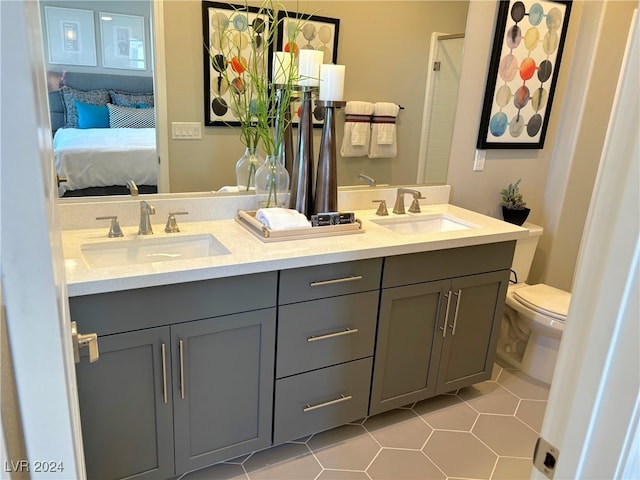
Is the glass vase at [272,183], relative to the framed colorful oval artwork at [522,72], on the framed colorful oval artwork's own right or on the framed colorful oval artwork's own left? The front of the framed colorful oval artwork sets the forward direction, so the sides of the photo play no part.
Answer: on the framed colorful oval artwork's own right

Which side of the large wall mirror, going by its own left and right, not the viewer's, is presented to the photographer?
front

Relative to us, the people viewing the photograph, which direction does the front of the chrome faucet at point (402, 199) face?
facing the viewer and to the right of the viewer

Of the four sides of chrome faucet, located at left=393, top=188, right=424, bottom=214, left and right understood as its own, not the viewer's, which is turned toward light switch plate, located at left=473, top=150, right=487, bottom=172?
left

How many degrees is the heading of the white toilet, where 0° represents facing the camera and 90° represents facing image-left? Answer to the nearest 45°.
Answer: approximately 315°

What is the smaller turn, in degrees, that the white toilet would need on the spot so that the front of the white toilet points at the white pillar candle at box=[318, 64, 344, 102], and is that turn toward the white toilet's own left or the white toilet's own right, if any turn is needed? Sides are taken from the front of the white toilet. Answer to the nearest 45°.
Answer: approximately 90° to the white toilet's own right

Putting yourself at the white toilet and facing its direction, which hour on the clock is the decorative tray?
The decorative tray is roughly at 3 o'clock from the white toilet.

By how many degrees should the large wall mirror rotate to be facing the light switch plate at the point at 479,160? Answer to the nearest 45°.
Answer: approximately 90° to its left

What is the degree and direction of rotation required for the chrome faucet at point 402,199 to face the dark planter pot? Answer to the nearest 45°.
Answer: approximately 90° to its left

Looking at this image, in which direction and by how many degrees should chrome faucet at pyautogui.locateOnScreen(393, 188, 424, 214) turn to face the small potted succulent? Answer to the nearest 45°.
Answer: approximately 90° to its left

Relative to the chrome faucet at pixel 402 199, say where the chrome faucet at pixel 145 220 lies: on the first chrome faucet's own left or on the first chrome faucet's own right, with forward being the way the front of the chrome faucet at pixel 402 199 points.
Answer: on the first chrome faucet's own right
